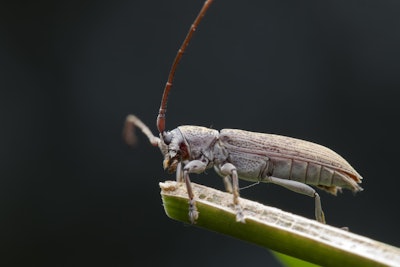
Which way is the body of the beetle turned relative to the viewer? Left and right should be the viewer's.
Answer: facing to the left of the viewer
